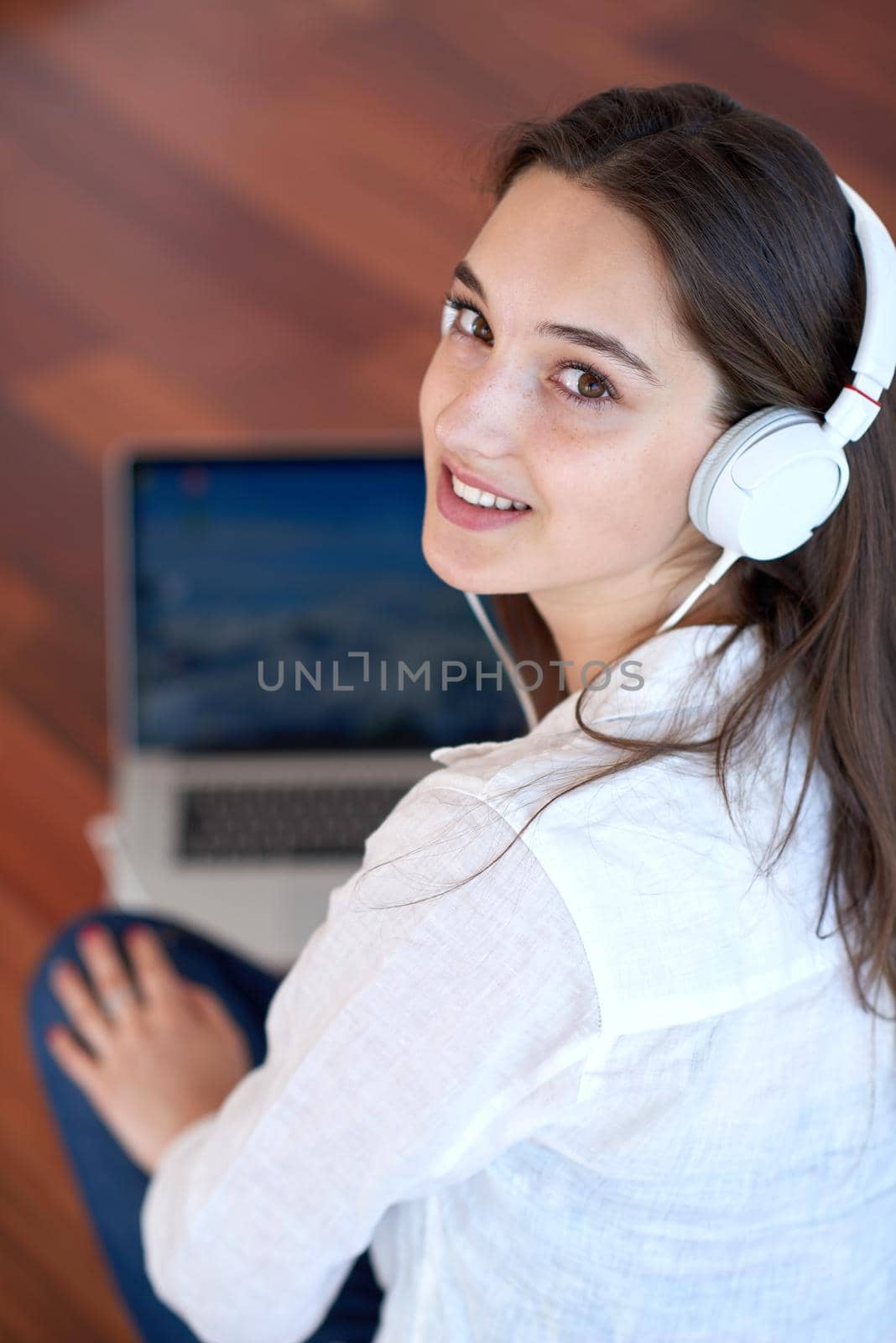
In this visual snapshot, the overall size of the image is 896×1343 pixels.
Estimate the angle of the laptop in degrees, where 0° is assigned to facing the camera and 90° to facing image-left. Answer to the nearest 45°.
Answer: approximately 0°

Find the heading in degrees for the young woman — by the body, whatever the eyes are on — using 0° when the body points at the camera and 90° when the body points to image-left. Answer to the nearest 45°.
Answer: approximately 135°
